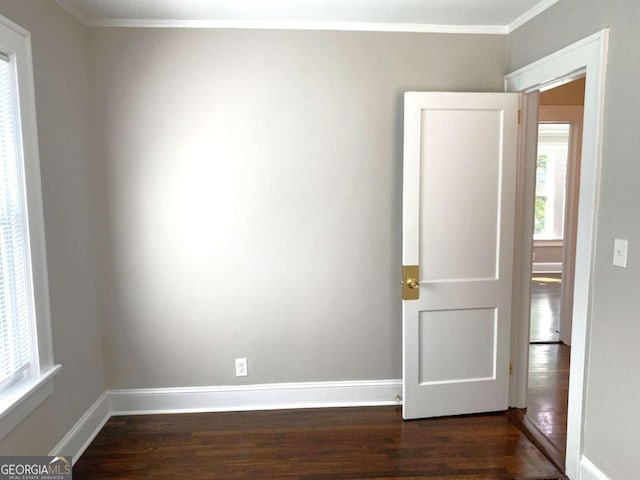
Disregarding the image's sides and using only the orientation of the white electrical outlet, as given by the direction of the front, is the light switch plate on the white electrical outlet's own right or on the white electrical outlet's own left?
on the white electrical outlet's own left

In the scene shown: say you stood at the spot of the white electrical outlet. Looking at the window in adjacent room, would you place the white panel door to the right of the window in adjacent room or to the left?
right

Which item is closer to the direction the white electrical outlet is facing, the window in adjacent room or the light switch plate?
the light switch plate

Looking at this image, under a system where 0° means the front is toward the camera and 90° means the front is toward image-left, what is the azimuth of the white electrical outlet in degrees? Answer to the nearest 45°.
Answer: approximately 0°

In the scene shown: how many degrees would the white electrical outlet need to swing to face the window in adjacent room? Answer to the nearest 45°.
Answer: approximately 135° to its left

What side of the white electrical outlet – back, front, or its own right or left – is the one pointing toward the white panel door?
left

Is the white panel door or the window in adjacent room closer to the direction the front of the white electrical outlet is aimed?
the white panel door
